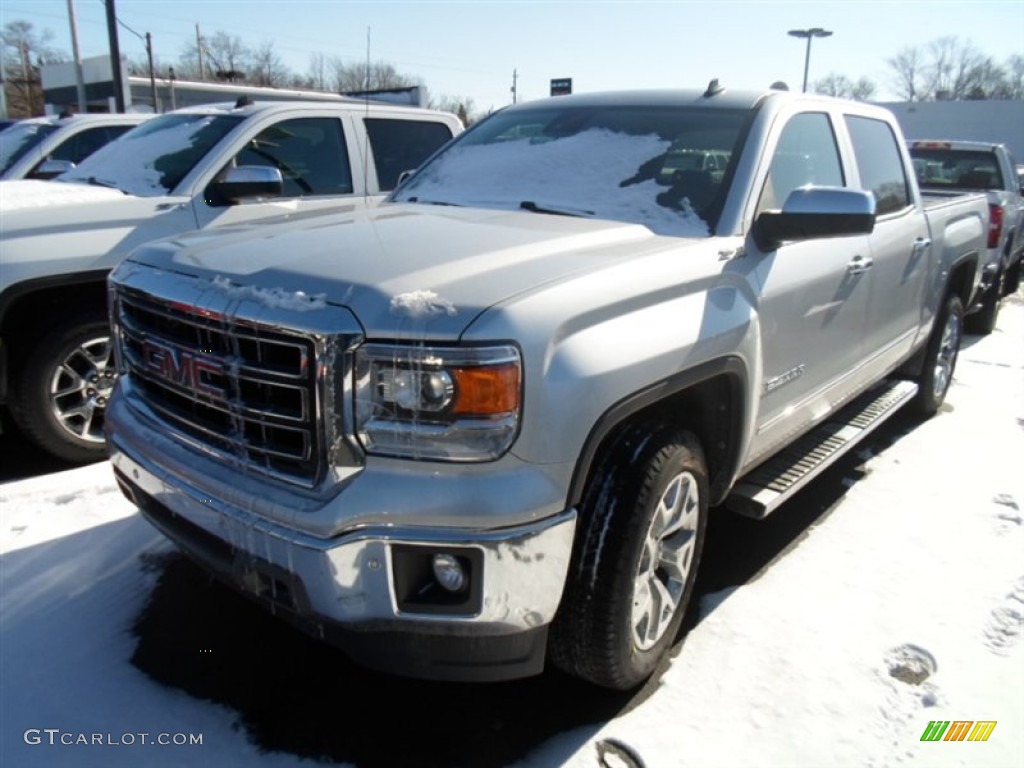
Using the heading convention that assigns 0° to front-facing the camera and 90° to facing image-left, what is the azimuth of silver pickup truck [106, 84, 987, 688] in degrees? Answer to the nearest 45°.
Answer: approximately 45°

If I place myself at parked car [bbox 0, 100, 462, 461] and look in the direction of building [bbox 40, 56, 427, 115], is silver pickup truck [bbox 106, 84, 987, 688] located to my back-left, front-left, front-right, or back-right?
back-right

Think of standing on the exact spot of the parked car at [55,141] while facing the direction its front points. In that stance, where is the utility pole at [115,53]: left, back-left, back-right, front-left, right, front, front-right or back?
back-right

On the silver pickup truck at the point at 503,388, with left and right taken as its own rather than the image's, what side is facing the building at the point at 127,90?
right

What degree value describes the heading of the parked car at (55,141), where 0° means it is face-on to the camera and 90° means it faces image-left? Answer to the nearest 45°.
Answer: approximately 45°

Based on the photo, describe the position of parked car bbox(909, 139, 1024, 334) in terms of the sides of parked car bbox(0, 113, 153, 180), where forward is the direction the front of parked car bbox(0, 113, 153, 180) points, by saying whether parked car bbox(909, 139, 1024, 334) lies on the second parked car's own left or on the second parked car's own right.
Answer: on the second parked car's own left

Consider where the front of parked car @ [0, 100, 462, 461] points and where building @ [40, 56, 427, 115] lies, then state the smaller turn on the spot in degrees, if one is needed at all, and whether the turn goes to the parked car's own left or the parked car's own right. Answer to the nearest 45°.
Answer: approximately 135° to the parked car's own right

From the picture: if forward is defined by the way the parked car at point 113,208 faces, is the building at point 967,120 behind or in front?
behind

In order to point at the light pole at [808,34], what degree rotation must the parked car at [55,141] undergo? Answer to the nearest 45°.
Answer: approximately 180°

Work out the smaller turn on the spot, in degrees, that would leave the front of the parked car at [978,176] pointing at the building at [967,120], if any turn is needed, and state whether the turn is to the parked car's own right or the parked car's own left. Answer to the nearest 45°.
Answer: approximately 45° to the parked car's own left

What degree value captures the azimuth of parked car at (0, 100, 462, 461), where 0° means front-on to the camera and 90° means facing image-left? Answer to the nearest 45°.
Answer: approximately 45°

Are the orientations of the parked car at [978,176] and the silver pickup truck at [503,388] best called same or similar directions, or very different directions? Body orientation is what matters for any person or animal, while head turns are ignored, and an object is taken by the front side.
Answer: very different directions

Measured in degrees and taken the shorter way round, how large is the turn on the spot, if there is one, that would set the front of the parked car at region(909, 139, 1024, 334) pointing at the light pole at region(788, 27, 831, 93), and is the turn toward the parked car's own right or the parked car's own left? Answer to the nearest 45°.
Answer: approximately 45° to the parked car's own left

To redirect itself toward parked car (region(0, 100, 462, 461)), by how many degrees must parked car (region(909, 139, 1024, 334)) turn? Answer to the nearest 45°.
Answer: approximately 180°

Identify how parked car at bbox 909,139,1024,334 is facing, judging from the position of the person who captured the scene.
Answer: facing away from the viewer and to the right of the viewer
